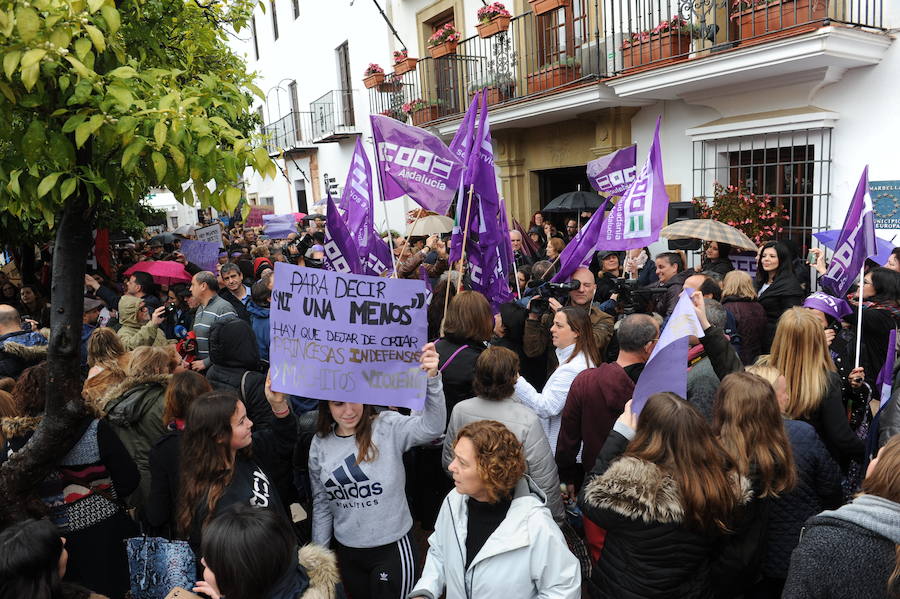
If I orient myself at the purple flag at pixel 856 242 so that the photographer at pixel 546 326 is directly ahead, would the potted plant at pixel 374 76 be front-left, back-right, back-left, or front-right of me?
front-right

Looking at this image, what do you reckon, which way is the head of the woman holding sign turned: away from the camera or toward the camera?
toward the camera

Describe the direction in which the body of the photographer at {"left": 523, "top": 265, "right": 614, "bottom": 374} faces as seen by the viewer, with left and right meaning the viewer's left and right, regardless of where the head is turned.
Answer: facing the viewer and to the left of the viewer

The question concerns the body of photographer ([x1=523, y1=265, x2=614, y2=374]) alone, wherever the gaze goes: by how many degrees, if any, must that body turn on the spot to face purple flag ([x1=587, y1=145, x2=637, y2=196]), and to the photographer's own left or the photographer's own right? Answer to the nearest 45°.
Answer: approximately 135° to the photographer's own right

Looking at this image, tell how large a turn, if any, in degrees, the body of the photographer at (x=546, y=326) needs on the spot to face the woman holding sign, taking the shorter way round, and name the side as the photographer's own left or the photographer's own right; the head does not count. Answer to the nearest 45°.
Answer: approximately 45° to the photographer's own left

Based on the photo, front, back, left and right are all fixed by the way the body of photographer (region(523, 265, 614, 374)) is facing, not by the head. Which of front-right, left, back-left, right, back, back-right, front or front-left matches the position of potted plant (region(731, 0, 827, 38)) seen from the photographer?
back

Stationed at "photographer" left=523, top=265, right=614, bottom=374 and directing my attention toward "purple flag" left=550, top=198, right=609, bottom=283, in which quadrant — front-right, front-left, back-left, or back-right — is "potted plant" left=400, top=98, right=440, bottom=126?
front-left

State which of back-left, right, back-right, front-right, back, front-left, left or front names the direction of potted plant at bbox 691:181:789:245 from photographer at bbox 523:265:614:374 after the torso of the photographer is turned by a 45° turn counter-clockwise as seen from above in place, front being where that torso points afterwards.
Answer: back-left

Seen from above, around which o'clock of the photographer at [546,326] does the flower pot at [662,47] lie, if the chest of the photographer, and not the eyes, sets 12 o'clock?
The flower pot is roughly at 5 o'clock from the photographer.

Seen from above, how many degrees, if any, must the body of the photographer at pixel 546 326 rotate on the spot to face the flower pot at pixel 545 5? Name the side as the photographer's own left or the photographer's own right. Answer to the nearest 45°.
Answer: approximately 135° to the photographer's own right

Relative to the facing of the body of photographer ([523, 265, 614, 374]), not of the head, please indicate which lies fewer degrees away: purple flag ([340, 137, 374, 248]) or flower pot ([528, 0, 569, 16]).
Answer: the purple flag
